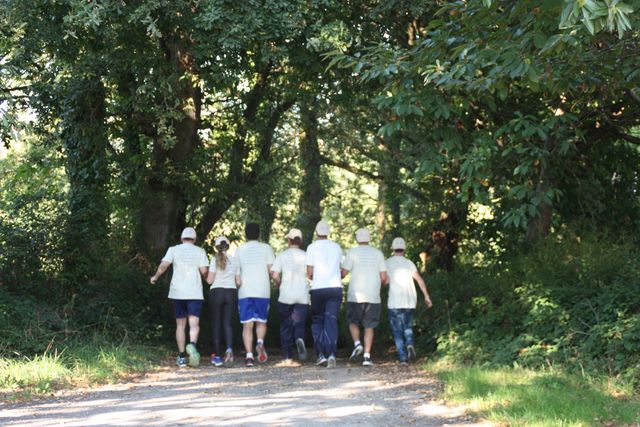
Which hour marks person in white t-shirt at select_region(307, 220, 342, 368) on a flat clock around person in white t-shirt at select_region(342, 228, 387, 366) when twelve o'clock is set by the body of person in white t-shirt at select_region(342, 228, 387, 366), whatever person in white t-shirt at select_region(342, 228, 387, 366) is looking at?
person in white t-shirt at select_region(307, 220, 342, 368) is roughly at 8 o'clock from person in white t-shirt at select_region(342, 228, 387, 366).

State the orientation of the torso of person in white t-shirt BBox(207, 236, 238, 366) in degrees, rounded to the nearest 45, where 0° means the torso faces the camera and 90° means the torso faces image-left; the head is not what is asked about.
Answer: approximately 180°

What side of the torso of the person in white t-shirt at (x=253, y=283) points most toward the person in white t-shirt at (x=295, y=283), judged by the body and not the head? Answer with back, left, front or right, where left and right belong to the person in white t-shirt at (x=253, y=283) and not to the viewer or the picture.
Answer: right

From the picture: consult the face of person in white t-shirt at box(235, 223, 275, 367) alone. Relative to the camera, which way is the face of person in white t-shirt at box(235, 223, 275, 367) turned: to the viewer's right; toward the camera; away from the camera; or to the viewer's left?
away from the camera

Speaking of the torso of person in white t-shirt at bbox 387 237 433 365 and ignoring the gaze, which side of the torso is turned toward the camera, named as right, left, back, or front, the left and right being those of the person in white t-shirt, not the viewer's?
back

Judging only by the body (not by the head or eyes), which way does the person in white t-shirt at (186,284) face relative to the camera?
away from the camera

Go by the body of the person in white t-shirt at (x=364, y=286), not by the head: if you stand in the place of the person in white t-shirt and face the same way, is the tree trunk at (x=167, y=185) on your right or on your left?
on your left

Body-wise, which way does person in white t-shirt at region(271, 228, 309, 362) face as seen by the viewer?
away from the camera

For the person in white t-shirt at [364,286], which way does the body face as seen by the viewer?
away from the camera

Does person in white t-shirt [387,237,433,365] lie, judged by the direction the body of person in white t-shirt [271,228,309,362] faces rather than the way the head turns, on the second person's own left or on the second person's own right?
on the second person's own right

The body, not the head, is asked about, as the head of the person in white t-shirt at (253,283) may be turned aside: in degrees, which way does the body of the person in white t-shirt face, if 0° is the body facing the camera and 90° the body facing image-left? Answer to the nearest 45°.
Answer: approximately 180°

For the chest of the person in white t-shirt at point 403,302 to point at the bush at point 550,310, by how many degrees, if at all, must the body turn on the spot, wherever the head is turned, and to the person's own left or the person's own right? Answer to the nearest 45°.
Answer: approximately 135° to the person's own right

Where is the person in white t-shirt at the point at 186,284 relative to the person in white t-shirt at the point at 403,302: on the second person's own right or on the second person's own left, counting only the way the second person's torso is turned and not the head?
on the second person's own left
